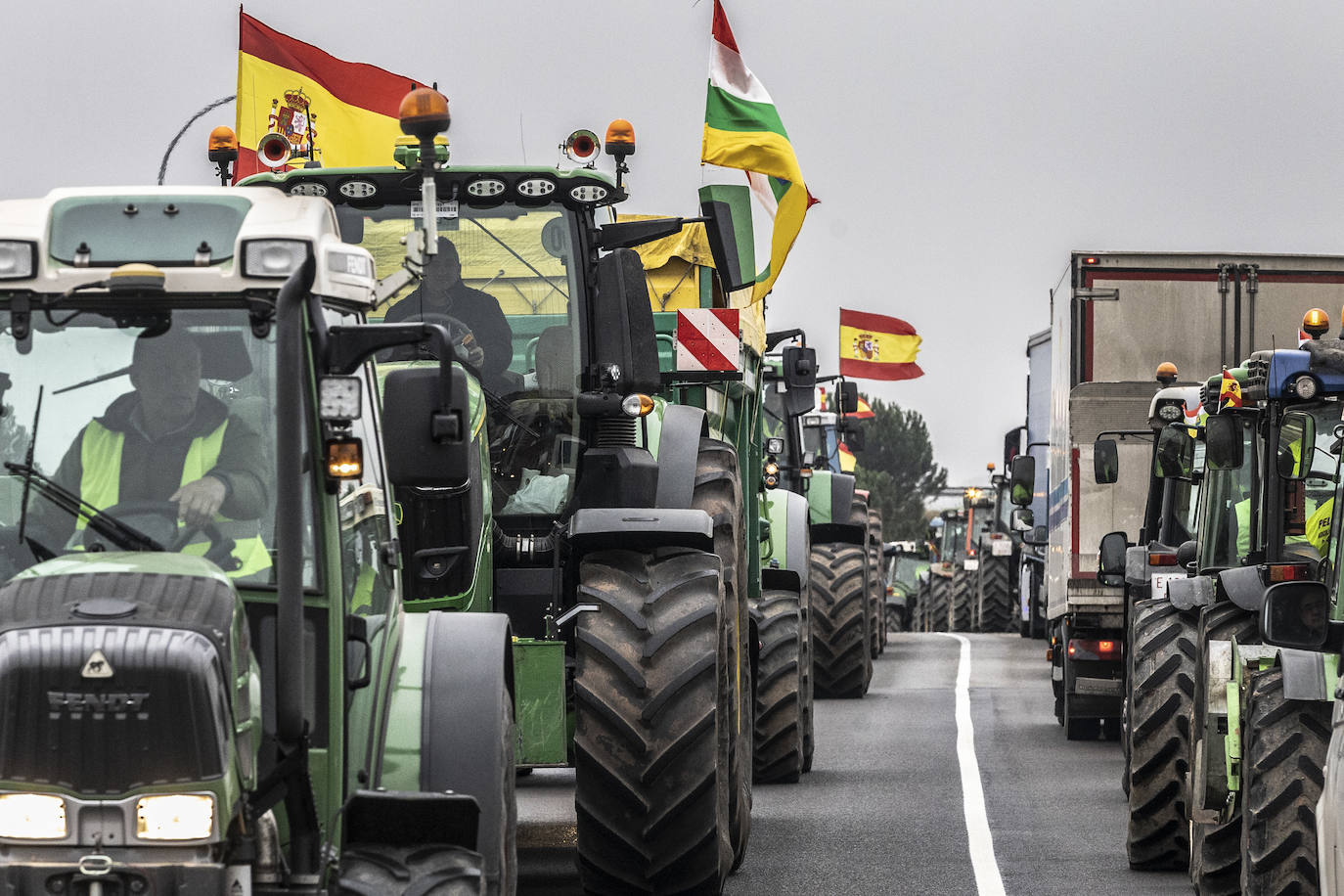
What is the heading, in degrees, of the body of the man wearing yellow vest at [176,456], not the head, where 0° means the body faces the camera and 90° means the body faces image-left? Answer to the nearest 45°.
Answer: approximately 0°

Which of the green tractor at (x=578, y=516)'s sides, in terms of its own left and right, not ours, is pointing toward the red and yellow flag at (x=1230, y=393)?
left

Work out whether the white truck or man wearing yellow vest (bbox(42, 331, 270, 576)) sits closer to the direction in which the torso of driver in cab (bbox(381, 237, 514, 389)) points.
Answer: the man wearing yellow vest

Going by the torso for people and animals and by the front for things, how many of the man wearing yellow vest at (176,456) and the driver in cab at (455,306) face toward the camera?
2

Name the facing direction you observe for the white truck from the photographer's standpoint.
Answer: facing away from the viewer
